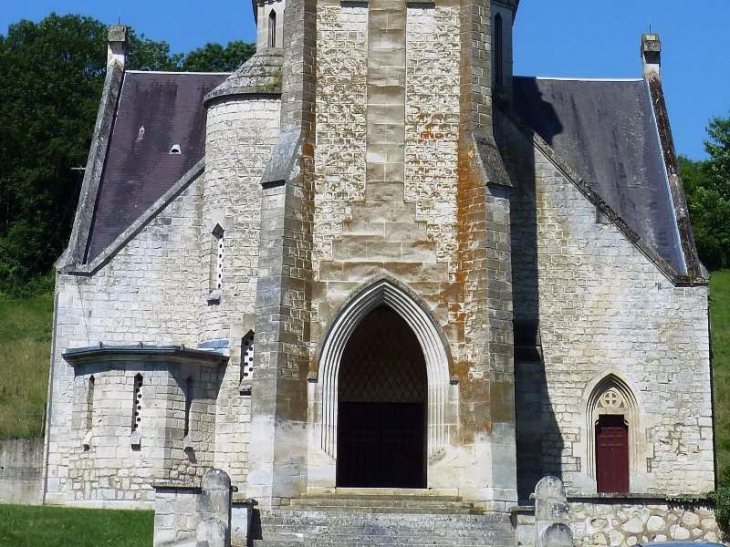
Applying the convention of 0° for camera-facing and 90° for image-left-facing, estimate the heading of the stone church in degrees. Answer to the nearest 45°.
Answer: approximately 0°

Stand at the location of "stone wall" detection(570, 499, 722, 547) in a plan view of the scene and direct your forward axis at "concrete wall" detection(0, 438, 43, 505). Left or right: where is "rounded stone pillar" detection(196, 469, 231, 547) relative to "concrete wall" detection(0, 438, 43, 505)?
left

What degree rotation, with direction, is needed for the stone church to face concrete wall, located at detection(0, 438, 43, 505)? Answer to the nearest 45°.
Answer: approximately 90° to its right
